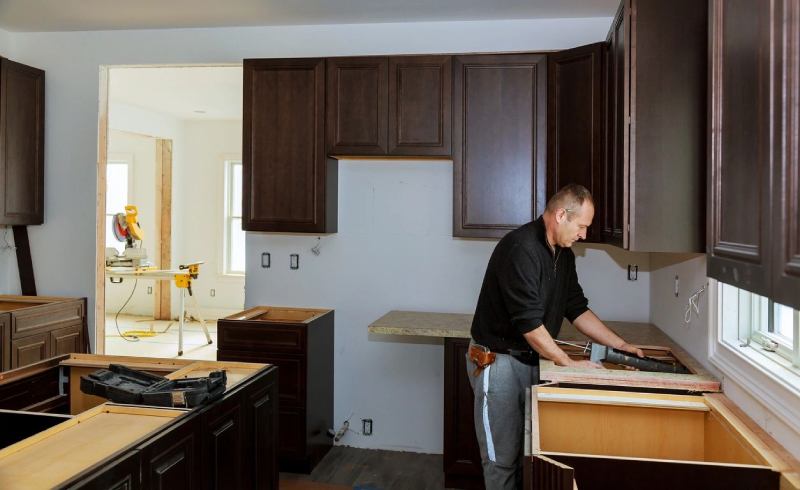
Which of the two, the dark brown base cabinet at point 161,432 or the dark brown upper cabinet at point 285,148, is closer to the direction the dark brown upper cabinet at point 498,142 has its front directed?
the dark brown base cabinet

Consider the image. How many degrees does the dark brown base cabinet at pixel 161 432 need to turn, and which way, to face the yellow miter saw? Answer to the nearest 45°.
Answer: approximately 135° to its left

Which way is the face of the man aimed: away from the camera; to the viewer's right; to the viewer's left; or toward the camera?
to the viewer's right

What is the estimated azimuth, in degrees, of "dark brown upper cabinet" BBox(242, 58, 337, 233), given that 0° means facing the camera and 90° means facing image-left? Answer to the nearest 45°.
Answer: approximately 0°

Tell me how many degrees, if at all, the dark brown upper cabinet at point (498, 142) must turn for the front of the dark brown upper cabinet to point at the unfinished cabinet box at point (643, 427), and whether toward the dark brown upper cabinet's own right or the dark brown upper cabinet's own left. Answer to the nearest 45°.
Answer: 0° — it already faces it

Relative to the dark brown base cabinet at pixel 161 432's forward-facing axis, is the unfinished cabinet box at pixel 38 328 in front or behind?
behind

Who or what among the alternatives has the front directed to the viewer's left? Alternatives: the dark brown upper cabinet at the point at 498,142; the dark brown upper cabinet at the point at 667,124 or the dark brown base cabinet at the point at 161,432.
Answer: the dark brown upper cabinet at the point at 667,124

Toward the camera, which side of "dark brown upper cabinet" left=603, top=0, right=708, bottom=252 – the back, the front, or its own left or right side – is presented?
left

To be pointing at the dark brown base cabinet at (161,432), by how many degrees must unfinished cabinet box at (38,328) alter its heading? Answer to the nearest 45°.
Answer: approximately 45° to its right

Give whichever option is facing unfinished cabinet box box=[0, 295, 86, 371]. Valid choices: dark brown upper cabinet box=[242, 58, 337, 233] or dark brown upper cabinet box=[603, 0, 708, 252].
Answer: dark brown upper cabinet box=[603, 0, 708, 252]

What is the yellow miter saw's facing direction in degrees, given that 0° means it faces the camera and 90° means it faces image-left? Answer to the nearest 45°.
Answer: approximately 0°
